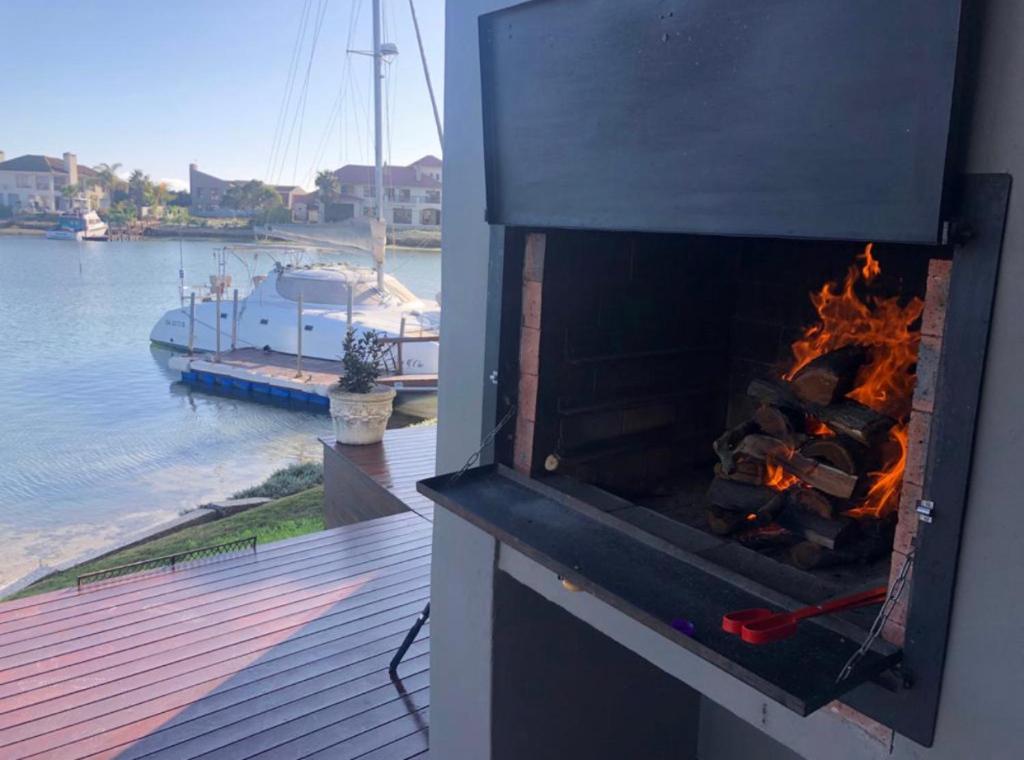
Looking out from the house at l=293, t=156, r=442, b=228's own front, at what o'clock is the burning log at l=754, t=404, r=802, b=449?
The burning log is roughly at 12 o'clock from the house.

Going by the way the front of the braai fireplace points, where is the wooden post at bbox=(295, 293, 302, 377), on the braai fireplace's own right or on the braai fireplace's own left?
on the braai fireplace's own right

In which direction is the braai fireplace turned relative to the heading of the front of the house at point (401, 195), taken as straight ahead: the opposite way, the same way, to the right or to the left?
to the right

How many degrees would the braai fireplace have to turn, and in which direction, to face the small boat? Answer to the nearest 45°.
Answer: approximately 90° to its right

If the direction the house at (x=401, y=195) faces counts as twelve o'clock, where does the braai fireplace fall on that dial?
The braai fireplace is roughly at 12 o'clock from the house.

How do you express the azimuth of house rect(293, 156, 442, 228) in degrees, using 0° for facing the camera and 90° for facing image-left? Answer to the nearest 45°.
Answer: approximately 0°

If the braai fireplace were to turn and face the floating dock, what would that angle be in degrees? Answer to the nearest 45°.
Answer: approximately 90° to its right

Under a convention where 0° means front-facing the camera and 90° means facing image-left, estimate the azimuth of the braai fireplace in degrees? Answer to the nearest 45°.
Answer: approximately 45°

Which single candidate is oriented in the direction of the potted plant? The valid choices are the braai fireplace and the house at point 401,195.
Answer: the house
